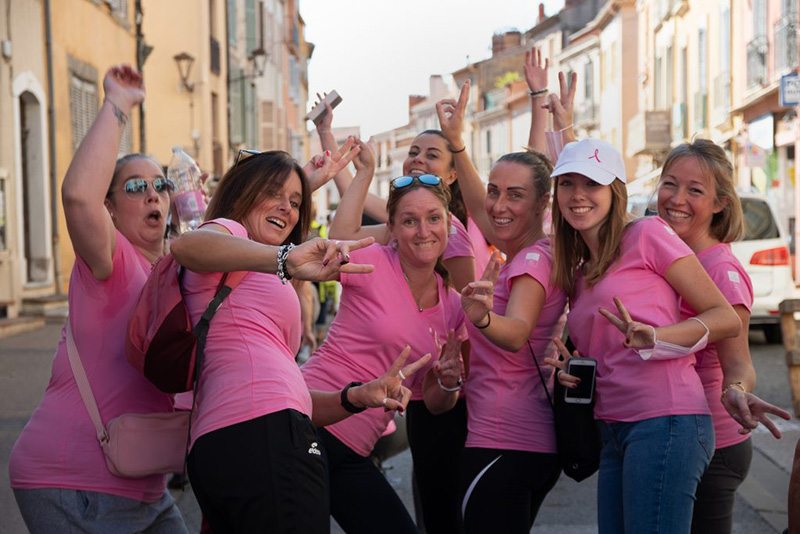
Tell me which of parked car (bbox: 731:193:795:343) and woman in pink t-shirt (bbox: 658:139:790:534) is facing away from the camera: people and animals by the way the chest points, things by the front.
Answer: the parked car

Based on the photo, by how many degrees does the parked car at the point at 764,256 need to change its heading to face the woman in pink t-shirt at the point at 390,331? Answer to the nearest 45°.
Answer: approximately 180°

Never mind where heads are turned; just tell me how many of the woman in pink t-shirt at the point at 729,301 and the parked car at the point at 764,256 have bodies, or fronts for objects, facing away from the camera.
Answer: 1

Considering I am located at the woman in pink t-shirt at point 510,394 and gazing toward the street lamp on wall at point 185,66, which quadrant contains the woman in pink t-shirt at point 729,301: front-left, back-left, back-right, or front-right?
back-right

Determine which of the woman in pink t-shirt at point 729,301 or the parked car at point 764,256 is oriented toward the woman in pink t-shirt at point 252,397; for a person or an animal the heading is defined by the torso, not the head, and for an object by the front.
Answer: the woman in pink t-shirt at point 729,301

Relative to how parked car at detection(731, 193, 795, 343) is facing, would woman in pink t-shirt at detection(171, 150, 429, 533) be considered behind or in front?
behind

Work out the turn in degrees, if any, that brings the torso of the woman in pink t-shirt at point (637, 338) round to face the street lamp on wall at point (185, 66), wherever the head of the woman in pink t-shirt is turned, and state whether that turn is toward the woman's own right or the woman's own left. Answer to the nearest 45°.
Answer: approximately 90° to the woman's own right

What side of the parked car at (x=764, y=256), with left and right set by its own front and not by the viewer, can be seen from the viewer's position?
back

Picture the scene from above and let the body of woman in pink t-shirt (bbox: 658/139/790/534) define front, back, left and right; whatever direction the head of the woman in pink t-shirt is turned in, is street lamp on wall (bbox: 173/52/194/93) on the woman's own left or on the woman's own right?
on the woman's own right

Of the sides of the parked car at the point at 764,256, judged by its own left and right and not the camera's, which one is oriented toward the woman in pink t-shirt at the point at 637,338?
back

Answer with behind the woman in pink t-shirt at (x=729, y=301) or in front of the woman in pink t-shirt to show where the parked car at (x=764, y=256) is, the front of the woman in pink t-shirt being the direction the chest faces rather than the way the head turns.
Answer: behind

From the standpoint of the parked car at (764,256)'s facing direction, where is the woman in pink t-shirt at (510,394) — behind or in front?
behind
